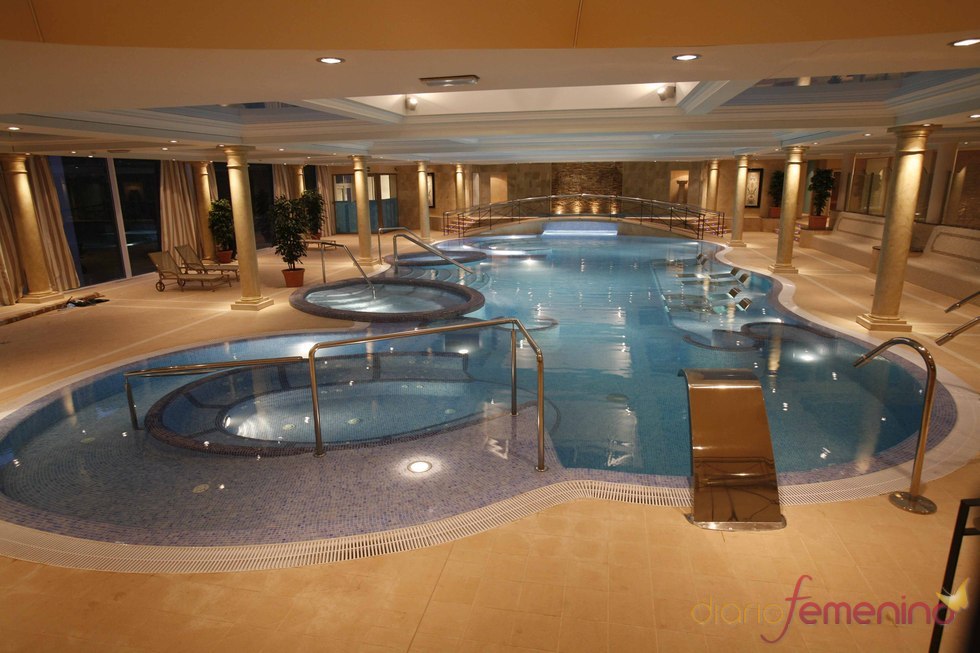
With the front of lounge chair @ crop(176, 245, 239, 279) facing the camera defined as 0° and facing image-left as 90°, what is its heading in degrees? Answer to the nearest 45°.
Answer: approximately 270°

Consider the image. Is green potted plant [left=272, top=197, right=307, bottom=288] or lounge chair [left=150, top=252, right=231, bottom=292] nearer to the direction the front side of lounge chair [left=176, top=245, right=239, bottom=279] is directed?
the green potted plant

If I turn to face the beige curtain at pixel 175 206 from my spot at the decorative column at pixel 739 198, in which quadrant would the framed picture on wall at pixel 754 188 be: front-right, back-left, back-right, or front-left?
back-right

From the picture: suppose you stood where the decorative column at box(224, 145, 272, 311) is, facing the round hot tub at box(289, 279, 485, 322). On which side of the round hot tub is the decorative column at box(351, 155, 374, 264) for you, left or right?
left

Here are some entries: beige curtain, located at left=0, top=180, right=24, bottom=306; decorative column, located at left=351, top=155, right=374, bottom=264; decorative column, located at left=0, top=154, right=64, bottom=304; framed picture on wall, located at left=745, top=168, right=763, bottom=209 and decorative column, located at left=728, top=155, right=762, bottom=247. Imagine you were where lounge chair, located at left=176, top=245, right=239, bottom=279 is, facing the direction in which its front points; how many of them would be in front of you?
3

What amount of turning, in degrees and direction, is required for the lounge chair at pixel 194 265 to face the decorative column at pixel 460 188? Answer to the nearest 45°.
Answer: approximately 45° to its left

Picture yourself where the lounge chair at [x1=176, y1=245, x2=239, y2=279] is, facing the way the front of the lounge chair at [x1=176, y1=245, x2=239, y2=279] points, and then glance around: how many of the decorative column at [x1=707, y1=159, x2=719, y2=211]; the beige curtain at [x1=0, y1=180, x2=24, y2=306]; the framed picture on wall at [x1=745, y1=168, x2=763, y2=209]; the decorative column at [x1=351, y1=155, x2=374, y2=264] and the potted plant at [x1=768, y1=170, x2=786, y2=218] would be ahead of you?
4

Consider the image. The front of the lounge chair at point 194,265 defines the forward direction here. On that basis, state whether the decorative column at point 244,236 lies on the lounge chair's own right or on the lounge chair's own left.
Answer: on the lounge chair's own right

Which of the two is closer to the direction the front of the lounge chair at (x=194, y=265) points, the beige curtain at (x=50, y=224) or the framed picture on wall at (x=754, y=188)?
the framed picture on wall

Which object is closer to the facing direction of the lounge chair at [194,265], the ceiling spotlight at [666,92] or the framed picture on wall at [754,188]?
the framed picture on wall

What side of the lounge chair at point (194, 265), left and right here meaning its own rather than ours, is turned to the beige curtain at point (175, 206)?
left

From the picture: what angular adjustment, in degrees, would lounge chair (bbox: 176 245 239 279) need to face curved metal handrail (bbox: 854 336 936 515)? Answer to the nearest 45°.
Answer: approximately 90° to its right
